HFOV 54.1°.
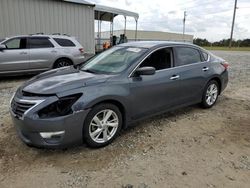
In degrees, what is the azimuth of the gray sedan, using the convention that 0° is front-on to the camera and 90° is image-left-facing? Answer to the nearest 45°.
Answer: approximately 45°

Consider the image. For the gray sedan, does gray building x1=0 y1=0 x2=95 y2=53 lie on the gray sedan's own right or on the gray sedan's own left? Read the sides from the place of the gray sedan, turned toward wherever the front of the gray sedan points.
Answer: on the gray sedan's own right
